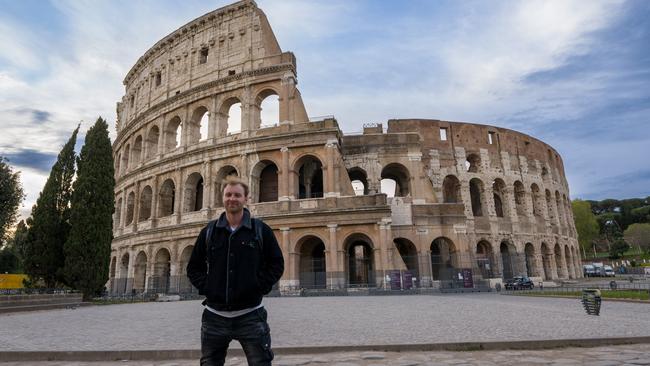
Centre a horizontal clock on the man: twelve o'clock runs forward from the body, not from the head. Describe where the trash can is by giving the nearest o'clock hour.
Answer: The trash can is roughly at 8 o'clock from the man.

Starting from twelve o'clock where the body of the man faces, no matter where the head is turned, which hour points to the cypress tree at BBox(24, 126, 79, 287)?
The cypress tree is roughly at 5 o'clock from the man.

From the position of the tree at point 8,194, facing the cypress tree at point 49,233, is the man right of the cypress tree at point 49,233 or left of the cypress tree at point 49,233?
right

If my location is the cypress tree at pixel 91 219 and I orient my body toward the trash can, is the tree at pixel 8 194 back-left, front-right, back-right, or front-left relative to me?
back-right

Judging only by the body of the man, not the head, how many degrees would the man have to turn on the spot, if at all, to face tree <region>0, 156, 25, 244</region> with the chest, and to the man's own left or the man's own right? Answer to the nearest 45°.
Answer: approximately 135° to the man's own right

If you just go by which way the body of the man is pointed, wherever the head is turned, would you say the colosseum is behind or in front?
behind

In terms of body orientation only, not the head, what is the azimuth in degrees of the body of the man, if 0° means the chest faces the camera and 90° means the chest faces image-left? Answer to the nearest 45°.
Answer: approximately 0°

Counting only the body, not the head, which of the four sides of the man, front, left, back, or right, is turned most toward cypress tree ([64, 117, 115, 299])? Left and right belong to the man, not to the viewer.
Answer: back
